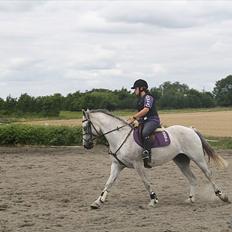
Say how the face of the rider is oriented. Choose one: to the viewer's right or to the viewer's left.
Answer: to the viewer's left

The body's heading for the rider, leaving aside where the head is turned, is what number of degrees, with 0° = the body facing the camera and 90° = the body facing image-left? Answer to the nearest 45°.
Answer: approximately 90°

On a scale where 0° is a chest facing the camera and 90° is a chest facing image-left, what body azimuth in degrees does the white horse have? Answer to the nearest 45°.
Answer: approximately 90°

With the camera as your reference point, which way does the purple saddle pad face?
facing to the left of the viewer
